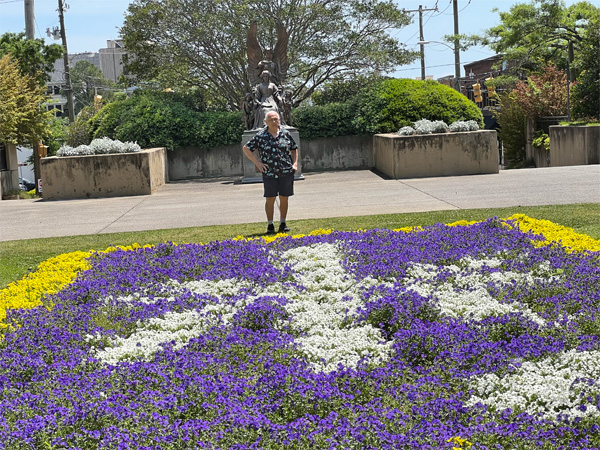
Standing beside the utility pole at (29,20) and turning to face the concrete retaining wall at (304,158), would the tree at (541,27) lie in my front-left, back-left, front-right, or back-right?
front-left

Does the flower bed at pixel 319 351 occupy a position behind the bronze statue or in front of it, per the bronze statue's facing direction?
in front

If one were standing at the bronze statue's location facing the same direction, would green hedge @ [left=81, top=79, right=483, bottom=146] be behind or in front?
behind

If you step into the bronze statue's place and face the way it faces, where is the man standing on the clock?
The man standing is roughly at 12 o'clock from the bronze statue.

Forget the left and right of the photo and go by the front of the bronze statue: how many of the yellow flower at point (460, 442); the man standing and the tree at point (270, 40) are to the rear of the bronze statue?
1

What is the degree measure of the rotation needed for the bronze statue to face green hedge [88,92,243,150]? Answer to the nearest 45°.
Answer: approximately 135° to its right

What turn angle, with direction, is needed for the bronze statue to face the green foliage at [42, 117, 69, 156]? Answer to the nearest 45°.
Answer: approximately 135° to its right

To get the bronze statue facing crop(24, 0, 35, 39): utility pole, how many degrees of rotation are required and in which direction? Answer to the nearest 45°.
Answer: approximately 135° to its right

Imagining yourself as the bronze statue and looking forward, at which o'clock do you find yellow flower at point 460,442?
The yellow flower is roughly at 12 o'clock from the bronze statue.

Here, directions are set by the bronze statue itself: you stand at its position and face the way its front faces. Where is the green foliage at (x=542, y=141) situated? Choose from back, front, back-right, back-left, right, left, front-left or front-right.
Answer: back-left

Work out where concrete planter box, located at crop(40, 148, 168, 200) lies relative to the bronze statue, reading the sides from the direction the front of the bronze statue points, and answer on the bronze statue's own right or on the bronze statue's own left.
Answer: on the bronze statue's own right

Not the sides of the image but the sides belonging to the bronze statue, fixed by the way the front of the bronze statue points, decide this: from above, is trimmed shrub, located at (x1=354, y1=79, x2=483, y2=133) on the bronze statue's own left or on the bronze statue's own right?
on the bronze statue's own left

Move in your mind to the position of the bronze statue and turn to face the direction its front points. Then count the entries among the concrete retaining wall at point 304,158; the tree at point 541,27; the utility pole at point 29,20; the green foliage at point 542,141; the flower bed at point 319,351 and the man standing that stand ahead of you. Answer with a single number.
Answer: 2

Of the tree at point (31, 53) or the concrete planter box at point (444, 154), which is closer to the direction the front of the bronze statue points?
the concrete planter box

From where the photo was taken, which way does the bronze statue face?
toward the camera
